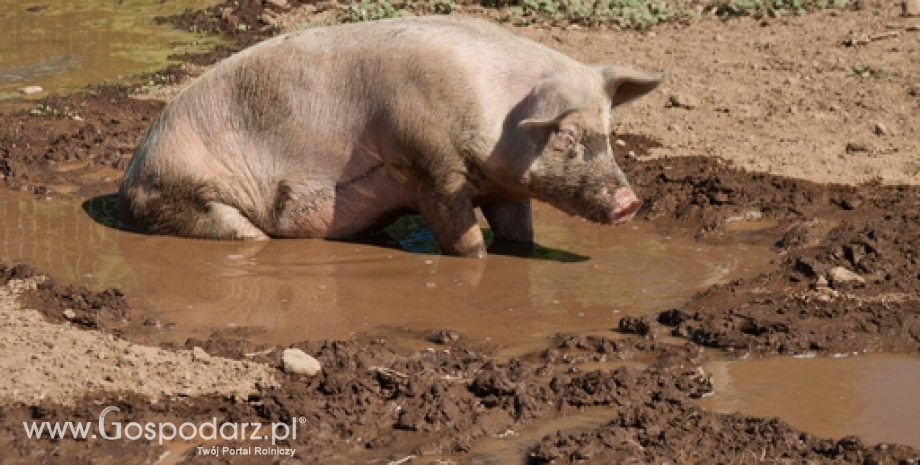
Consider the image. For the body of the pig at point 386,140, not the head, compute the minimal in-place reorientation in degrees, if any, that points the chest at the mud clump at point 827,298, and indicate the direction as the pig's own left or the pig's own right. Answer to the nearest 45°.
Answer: approximately 45° to the pig's own right

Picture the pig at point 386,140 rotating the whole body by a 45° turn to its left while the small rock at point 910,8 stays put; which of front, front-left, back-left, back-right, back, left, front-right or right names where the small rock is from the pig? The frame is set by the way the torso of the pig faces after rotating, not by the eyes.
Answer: front

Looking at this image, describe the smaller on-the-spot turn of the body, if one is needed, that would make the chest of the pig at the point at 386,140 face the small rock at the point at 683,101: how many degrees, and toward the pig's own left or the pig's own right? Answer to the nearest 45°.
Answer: approximately 45° to the pig's own left

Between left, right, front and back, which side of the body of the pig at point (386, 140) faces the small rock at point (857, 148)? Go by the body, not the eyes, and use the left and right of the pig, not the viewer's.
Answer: front

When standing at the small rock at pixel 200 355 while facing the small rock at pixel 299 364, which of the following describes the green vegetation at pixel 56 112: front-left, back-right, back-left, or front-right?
back-left

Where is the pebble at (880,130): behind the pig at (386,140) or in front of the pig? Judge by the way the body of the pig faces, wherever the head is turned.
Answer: in front

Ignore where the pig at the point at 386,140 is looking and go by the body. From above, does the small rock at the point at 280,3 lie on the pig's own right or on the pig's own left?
on the pig's own left

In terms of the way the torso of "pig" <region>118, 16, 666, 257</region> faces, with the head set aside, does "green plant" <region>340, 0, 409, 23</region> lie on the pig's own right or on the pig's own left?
on the pig's own left

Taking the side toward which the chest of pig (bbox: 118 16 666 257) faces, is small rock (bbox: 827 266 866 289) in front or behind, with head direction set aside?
in front

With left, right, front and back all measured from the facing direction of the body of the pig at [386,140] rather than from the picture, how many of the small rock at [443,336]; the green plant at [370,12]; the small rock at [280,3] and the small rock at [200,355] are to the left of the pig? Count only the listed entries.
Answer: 2

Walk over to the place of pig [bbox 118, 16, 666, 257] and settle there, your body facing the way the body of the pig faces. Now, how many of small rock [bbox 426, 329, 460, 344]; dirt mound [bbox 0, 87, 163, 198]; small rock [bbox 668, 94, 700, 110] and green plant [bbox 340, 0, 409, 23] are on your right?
1

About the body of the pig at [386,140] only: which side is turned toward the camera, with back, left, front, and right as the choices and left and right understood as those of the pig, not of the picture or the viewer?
right

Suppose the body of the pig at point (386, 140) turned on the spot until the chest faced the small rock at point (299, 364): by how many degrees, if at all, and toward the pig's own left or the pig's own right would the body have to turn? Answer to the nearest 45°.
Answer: approximately 90° to the pig's own right

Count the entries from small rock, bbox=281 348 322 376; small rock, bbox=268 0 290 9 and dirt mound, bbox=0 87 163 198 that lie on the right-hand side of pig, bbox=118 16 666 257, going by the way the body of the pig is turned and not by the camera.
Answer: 1
